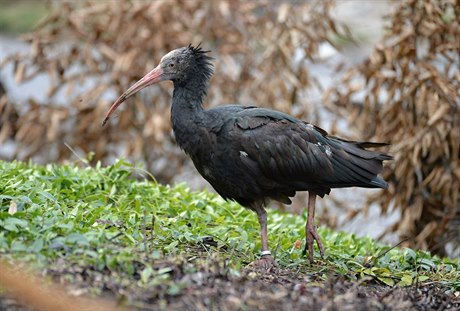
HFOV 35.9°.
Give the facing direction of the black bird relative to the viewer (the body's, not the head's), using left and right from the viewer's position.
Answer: facing to the left of the viewer
